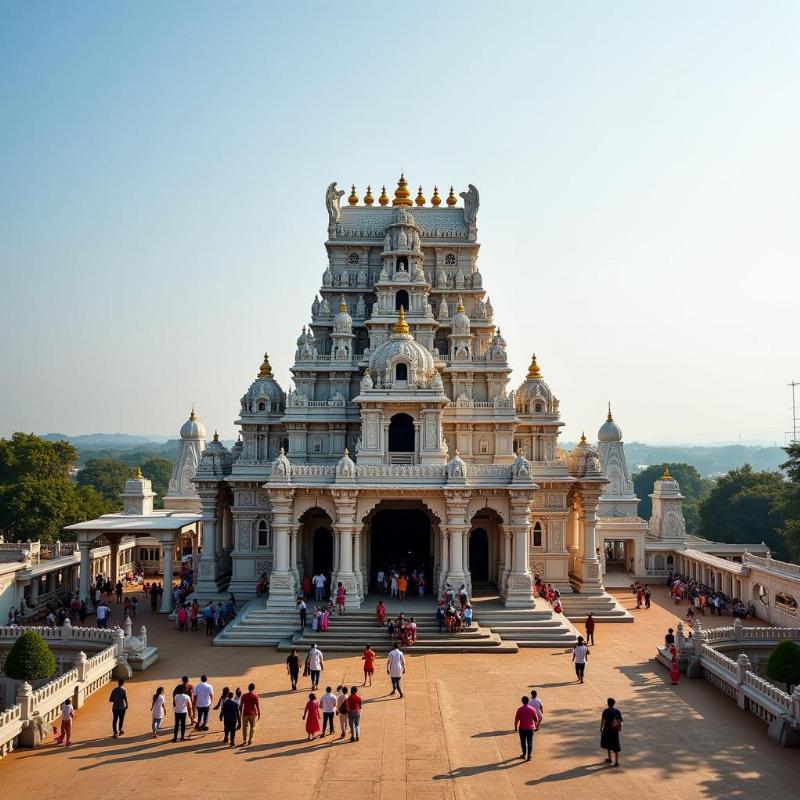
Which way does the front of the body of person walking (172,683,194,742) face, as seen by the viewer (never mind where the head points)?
away from the camera

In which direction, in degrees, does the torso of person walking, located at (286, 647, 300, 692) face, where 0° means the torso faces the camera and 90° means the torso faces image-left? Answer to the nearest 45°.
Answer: approximately 180°

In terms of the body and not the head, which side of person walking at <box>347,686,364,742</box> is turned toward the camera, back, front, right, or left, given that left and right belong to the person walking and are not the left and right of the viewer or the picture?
back

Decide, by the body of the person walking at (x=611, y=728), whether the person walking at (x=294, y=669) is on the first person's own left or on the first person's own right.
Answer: on the first person's own left

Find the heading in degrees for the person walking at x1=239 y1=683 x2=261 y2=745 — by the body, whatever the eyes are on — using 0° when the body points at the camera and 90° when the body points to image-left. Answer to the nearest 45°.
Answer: approximately 180°

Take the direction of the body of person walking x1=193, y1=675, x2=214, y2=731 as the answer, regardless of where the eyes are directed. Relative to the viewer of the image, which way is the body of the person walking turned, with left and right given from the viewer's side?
facing away from the viewer

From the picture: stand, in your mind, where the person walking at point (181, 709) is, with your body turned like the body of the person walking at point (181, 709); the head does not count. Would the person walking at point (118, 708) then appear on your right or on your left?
on your left

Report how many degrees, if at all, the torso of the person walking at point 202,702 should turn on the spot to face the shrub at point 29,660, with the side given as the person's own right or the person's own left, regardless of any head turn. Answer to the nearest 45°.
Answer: approximately 45° to the person's own left

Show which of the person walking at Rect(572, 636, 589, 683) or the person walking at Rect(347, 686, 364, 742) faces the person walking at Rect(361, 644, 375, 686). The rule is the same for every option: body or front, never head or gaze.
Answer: the person walking at Rect(347, 686, 364, 742)
